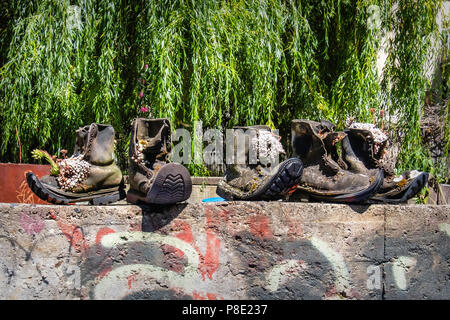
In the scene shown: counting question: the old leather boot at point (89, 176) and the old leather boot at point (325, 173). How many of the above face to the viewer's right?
1

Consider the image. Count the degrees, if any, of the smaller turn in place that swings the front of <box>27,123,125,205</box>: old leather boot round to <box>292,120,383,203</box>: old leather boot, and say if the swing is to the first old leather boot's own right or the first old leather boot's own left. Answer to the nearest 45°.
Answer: approximately 180°

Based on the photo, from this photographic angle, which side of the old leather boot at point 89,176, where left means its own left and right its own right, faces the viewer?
left

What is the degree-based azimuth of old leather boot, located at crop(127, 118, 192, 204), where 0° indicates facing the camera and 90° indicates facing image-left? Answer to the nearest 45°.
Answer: approximately 315°

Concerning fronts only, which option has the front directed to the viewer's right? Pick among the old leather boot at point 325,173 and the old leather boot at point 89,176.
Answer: the old leather boot at point 325,173

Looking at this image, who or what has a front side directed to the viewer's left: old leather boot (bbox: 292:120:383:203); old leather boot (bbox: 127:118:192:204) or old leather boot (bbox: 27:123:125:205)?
old leather boot (bbox: 27:123:125:205)

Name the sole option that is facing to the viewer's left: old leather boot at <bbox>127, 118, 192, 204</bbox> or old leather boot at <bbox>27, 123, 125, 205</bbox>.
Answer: old leather boot at <bbox>27, 123, 125, 205</bbox>

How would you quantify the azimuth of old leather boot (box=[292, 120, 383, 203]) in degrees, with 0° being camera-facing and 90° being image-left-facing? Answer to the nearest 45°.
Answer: approximately 270°
